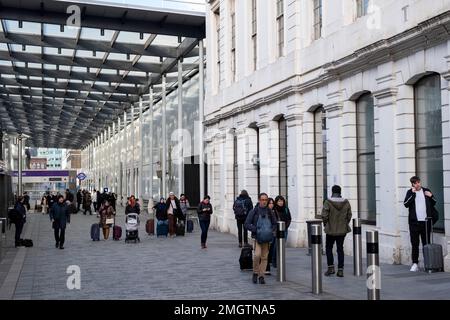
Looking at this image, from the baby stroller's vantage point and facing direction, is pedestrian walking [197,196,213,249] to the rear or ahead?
ahead

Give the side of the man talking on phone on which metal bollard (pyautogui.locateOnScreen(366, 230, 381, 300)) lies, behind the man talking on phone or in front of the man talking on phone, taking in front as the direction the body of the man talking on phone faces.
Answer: in front

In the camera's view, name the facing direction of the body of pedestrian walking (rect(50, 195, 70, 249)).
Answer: toward the camera

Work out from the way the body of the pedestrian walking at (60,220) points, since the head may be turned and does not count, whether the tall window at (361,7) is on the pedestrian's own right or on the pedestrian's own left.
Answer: on the pedestrian's own left

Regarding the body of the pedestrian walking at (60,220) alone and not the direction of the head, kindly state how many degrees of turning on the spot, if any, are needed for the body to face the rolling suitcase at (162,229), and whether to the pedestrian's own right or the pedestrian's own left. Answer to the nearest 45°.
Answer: approximately 135° to the pedestrian's own left

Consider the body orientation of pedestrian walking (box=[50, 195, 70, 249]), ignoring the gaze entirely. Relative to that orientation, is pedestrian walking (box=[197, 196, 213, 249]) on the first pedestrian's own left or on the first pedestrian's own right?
on the first pedestrian's own left

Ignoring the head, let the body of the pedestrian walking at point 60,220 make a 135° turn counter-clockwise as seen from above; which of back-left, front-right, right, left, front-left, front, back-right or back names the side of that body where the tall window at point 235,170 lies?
front

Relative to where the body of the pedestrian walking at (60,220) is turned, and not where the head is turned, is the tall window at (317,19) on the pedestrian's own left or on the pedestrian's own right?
on the pedestrian's own left

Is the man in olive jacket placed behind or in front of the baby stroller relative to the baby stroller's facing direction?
in front

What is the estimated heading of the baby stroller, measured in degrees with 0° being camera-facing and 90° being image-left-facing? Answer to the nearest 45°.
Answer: approximately 0°

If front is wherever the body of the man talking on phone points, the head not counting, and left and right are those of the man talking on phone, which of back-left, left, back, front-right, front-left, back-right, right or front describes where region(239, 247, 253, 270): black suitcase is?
right

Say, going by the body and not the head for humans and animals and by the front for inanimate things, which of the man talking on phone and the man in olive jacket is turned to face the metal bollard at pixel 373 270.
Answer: the man talking on phone

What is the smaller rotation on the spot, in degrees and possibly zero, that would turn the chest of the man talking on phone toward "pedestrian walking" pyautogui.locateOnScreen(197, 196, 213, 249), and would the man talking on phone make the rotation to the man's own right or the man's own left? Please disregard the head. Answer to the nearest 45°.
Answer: approximately 135° to the man's own right

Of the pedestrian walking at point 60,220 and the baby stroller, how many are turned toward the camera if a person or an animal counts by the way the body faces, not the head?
2

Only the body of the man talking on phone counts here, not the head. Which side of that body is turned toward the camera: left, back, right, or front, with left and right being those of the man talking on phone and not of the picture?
front

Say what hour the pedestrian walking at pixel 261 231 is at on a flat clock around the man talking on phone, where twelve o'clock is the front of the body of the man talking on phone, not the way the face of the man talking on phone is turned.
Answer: The pedestrian walking is roughly at 2 o'clock from the man talking on phone.
